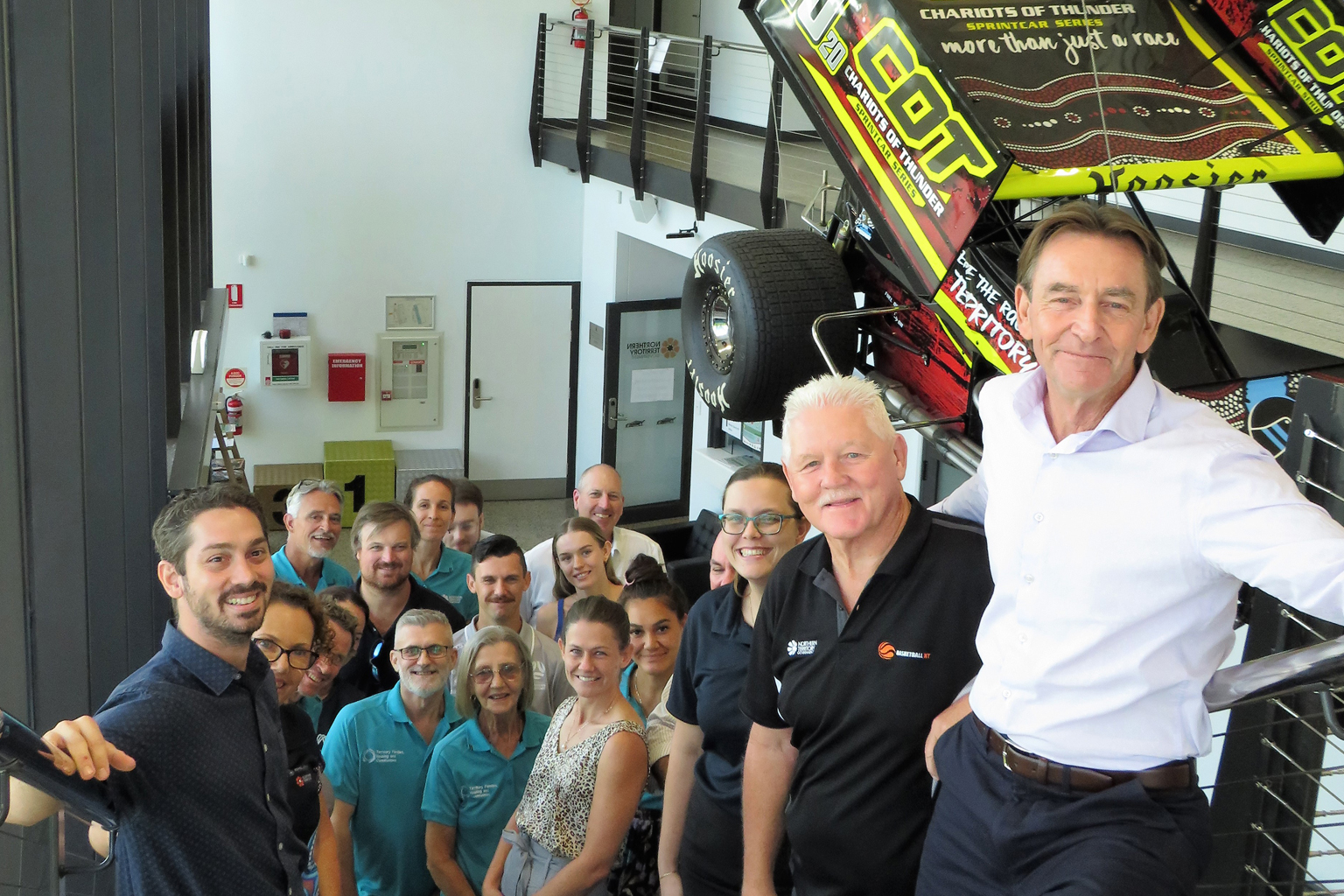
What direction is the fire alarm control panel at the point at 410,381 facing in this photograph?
toward the camera

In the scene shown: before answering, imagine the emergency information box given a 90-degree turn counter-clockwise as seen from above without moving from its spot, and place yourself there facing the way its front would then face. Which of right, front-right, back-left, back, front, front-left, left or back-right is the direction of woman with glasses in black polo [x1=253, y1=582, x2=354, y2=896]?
right

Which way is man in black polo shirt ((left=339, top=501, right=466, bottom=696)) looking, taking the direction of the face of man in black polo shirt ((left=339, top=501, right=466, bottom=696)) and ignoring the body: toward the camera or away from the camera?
toward the camera

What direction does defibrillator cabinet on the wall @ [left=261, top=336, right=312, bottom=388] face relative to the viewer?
toward the camera

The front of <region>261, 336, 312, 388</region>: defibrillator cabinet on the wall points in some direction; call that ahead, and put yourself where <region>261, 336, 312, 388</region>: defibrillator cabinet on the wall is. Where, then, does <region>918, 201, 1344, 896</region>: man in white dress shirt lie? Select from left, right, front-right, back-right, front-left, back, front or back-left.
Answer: front

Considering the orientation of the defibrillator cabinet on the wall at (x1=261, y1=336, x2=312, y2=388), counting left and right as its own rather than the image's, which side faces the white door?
left

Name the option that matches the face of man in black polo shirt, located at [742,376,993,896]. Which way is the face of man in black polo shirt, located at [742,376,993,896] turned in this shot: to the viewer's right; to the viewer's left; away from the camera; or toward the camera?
toward the camera

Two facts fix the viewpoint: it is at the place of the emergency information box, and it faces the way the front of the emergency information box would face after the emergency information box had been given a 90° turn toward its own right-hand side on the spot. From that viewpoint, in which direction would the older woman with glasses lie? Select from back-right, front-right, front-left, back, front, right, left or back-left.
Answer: left

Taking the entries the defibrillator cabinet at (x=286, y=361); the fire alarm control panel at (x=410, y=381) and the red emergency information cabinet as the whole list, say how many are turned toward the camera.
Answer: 3

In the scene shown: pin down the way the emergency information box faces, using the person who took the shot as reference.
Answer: facing the viewer

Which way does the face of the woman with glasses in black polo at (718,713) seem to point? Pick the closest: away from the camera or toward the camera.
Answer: toward the camera

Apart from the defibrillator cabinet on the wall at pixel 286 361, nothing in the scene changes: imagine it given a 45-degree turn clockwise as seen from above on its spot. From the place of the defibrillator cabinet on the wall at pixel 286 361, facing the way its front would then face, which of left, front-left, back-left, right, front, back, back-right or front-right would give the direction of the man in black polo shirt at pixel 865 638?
front-left

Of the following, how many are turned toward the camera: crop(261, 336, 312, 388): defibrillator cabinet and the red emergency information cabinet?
2

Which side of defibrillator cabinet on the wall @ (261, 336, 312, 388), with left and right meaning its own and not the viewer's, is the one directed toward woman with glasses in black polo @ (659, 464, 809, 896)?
front

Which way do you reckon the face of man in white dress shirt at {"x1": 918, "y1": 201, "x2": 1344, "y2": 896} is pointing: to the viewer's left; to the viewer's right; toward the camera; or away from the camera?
toward the camera
